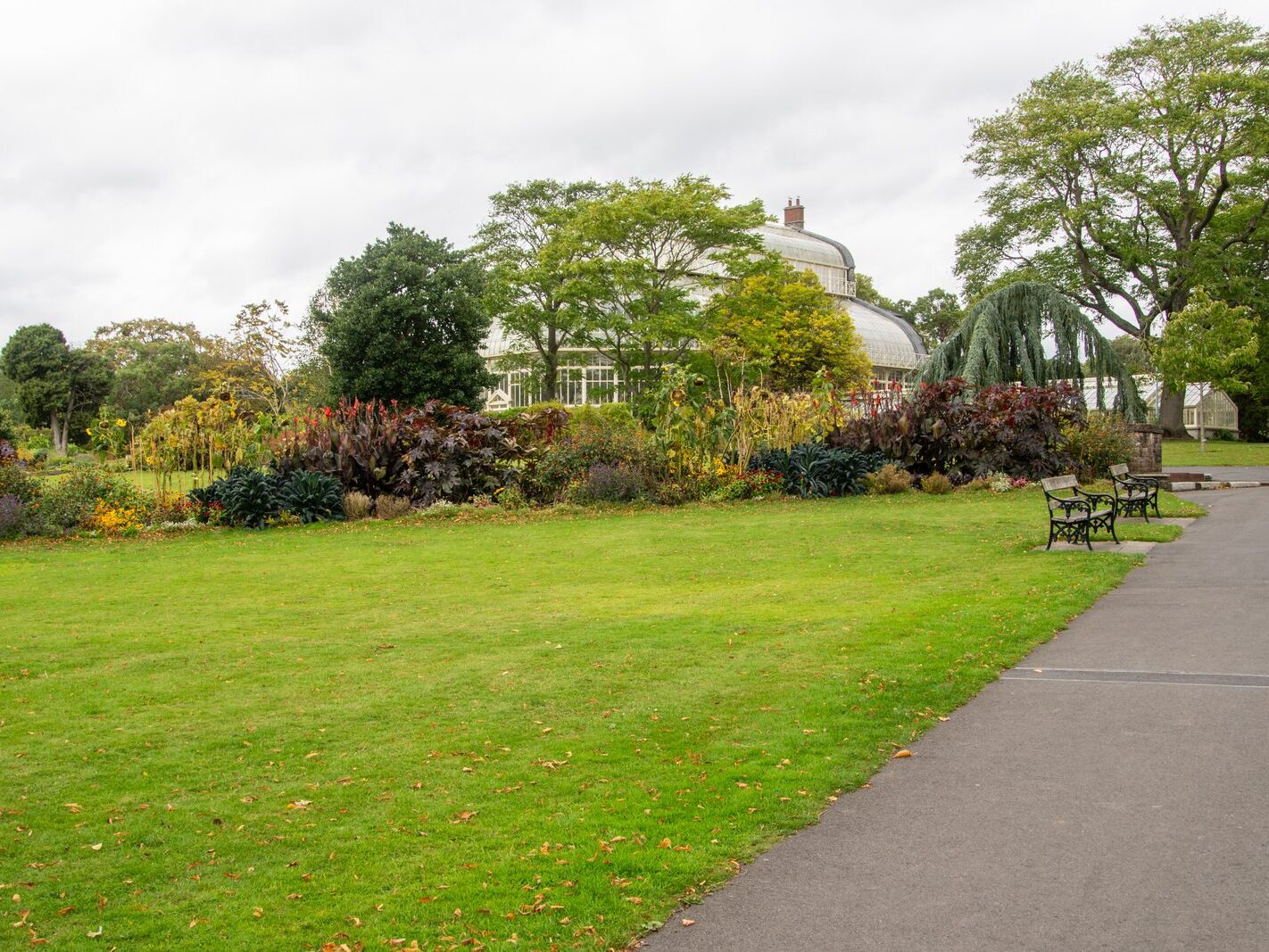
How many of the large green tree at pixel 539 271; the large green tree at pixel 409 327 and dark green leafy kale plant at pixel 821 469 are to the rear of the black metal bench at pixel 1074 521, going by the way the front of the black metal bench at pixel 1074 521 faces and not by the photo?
3

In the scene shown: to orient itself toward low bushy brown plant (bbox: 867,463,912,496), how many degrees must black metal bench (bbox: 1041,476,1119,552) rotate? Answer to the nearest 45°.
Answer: approximately 180°

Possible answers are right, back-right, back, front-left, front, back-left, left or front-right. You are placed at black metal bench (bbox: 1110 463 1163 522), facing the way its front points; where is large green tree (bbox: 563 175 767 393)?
back

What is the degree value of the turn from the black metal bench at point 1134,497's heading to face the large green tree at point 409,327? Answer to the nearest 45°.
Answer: approximately 180°

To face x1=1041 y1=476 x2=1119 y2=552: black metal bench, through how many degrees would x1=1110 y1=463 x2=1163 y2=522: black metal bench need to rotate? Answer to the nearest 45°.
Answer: approximately 45° to its right

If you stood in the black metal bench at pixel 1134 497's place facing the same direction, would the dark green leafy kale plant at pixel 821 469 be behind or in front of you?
behind
